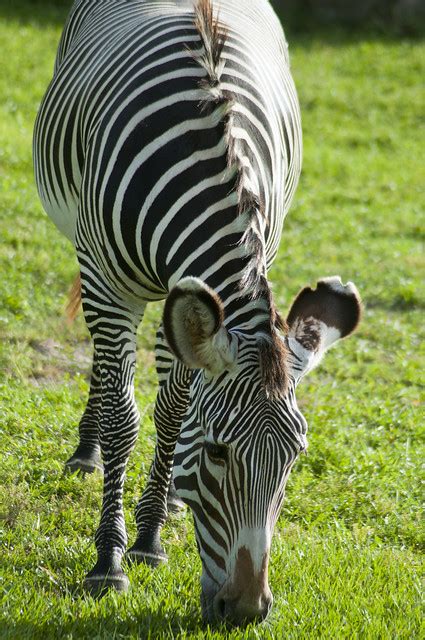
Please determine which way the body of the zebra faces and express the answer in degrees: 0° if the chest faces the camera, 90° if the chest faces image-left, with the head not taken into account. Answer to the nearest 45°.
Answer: approximately 0°
